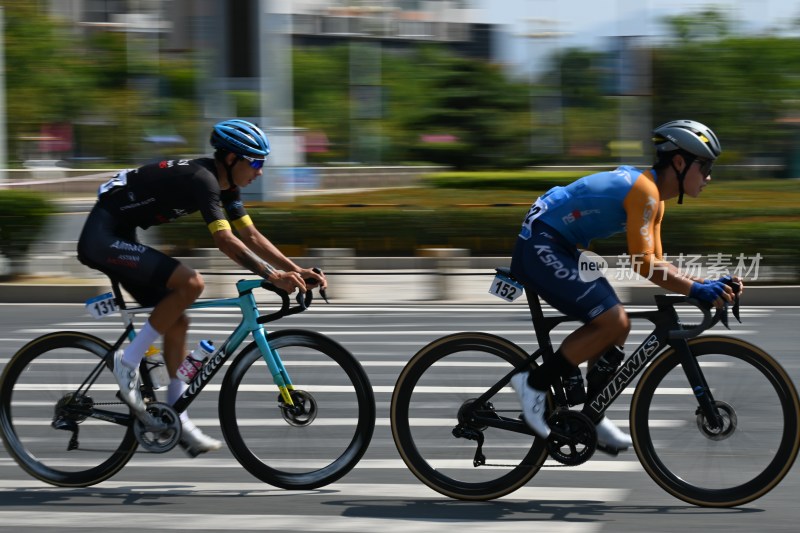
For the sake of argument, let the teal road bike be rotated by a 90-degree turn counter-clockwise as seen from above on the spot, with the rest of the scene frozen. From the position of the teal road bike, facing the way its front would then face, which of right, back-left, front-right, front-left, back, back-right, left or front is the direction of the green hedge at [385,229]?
front

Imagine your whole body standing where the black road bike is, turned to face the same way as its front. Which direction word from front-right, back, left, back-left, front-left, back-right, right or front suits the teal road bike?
back

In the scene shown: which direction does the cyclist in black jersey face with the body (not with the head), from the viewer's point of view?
to the viewer's right

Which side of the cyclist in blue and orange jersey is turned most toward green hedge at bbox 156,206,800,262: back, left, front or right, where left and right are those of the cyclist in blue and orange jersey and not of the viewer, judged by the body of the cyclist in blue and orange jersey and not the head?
left

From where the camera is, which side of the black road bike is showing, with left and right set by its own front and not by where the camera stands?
right

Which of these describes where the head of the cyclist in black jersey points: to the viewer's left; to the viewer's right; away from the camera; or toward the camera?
to the viewer's right

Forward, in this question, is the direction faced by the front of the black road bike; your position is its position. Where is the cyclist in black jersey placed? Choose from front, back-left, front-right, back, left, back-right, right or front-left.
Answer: back

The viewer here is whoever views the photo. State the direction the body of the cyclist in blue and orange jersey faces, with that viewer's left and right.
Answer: facing to the right of the viewer

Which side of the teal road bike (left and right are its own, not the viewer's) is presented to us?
right

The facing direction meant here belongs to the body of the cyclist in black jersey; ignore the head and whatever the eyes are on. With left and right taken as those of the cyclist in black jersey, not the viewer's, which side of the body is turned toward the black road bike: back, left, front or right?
front

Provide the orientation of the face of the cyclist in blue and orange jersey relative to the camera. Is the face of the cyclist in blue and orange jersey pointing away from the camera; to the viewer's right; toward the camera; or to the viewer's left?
to the viewer's right

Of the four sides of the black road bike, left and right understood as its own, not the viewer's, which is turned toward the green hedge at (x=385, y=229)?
left
